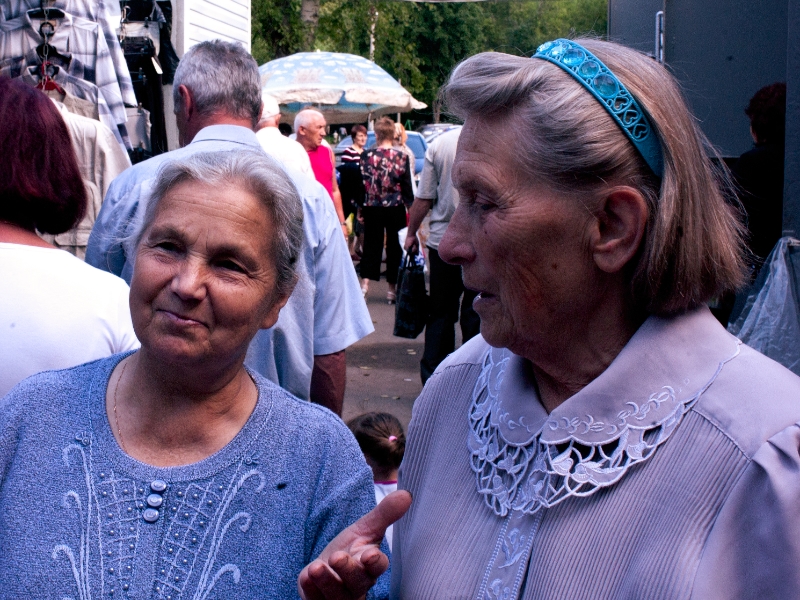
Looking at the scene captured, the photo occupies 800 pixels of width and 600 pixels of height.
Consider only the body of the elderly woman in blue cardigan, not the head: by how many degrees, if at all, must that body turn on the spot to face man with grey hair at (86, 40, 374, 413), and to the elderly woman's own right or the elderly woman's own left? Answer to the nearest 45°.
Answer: approximately 180°

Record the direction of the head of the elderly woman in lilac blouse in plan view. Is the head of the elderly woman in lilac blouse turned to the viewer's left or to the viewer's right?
to the viewer's left

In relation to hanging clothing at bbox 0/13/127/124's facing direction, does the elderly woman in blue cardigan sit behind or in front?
in front

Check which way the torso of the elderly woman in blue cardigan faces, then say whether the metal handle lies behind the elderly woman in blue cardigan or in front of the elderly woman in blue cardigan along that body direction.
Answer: behind

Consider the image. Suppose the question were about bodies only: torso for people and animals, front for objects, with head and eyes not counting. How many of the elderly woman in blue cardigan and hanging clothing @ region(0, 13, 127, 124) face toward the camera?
2

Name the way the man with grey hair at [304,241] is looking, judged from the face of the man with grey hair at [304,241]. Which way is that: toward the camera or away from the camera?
away from the camera

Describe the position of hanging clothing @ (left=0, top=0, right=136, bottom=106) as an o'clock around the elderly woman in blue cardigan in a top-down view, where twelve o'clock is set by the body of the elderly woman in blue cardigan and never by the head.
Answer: The hanging clothing is roughly at 6 o'clock from the elderly woman in blue cardigan.
